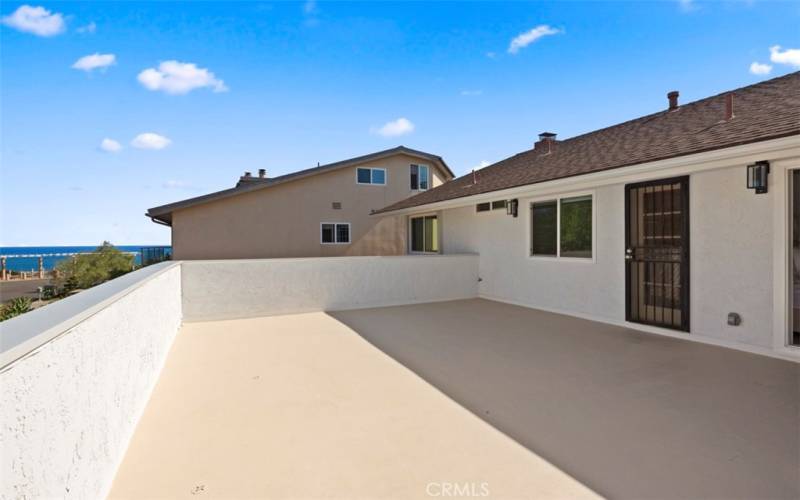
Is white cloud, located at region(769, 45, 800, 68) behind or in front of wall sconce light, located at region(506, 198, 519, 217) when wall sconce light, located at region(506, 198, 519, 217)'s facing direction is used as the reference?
behind

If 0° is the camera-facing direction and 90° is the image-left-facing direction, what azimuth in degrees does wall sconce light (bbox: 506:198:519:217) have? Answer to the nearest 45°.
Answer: approximately 45°

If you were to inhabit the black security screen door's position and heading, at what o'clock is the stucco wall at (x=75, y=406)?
The stucco wall is roughly at 11 o'clock from the black security screen door.

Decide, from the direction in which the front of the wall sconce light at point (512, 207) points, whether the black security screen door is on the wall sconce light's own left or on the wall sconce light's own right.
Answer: on the wall sconce light's own left

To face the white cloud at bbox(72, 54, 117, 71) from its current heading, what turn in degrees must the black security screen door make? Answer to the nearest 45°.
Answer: approximately 45° to its right

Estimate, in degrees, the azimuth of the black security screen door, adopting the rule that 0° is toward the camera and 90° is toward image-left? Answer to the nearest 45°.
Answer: approximately 45°
